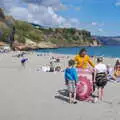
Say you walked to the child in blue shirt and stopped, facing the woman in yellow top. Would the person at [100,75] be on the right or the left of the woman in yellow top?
right

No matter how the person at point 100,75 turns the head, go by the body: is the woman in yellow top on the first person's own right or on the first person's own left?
on the first person's own left

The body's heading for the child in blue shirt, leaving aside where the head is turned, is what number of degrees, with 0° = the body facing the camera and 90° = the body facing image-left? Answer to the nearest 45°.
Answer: approximately 180°

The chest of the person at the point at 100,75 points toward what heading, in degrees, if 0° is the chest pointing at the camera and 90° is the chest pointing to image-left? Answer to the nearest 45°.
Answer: approximately 180°
